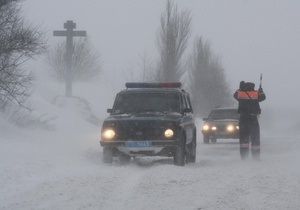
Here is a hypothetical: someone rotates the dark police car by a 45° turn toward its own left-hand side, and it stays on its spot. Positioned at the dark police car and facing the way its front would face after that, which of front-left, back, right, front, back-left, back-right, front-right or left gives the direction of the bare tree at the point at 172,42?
back-left

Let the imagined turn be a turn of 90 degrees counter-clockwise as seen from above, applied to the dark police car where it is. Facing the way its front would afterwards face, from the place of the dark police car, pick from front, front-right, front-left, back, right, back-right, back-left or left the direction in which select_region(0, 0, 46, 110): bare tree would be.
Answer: back-left

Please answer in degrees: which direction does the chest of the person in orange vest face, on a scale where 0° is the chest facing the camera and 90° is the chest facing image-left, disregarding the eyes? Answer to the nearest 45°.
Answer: approximately 180°

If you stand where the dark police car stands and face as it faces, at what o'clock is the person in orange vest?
The person in orange vest is roughly at 8 o'clock from the dark police car.

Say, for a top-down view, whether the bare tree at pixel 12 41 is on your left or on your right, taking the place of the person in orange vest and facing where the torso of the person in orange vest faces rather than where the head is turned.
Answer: on your left

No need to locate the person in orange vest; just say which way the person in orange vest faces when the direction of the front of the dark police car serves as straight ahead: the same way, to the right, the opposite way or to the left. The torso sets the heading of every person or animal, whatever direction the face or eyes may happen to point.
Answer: the opposite way

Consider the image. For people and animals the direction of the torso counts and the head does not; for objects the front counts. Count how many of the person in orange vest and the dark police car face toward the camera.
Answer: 1

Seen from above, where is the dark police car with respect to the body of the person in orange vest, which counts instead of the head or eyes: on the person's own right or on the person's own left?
on the person's own left
